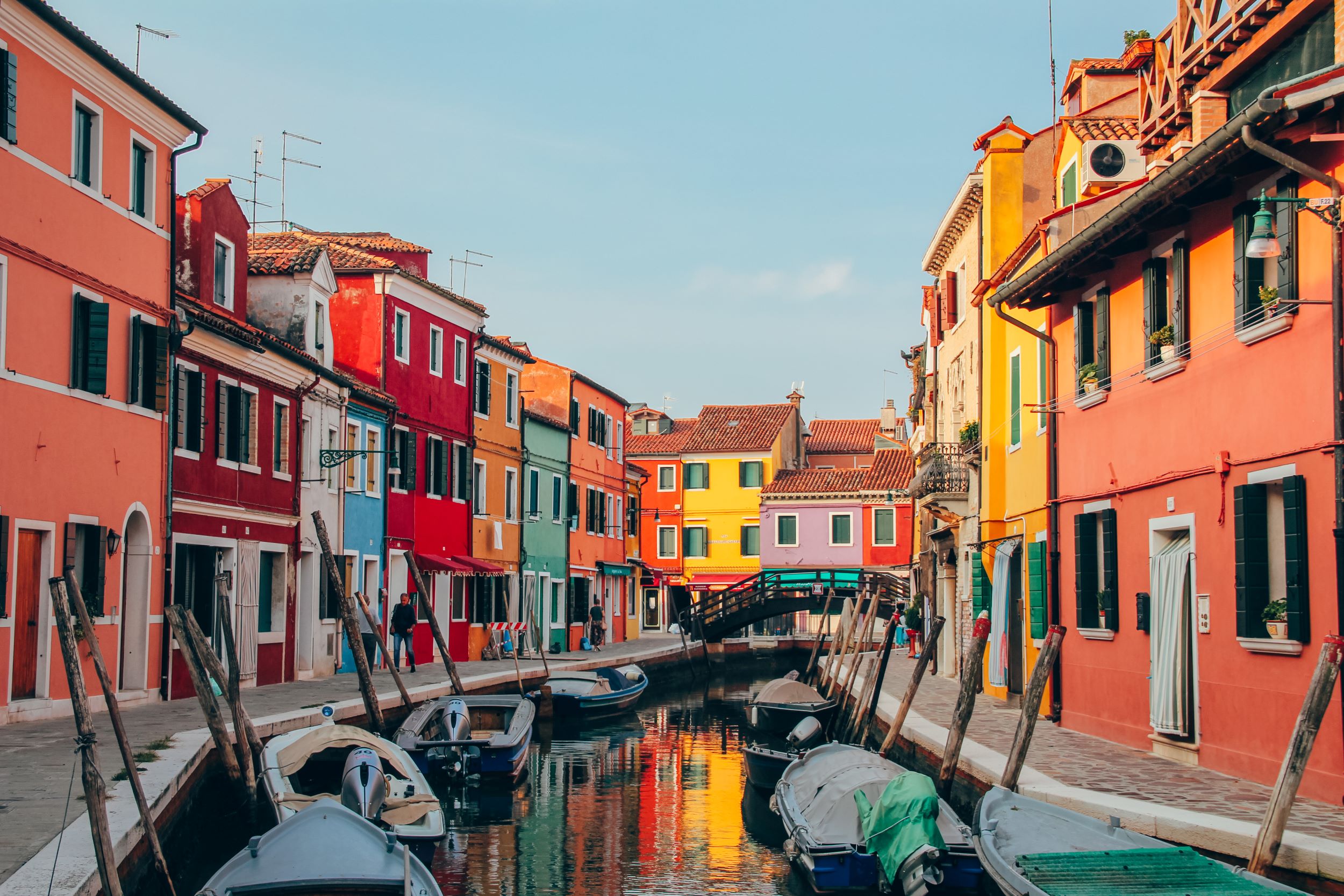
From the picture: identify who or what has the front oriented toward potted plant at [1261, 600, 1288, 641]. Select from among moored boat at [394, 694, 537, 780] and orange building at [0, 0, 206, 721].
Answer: the orange building

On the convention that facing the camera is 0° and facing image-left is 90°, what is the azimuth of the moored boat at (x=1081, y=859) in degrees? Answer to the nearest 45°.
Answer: approximately 135°

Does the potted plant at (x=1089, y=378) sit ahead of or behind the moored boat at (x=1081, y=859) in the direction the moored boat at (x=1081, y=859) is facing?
ahead

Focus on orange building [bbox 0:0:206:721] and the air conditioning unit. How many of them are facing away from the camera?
0

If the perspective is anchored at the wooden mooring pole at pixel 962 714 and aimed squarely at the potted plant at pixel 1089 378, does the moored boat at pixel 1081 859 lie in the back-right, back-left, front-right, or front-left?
back-right

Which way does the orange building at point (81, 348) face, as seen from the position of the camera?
facing the viewer and to the right of the viewer

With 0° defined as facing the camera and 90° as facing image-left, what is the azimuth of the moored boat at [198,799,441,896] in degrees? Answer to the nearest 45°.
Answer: approximately 180°

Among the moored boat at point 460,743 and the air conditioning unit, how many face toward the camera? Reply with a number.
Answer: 1

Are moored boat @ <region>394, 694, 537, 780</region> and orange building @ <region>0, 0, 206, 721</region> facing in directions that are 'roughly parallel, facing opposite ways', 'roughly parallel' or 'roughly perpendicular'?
roughly perpendicular
